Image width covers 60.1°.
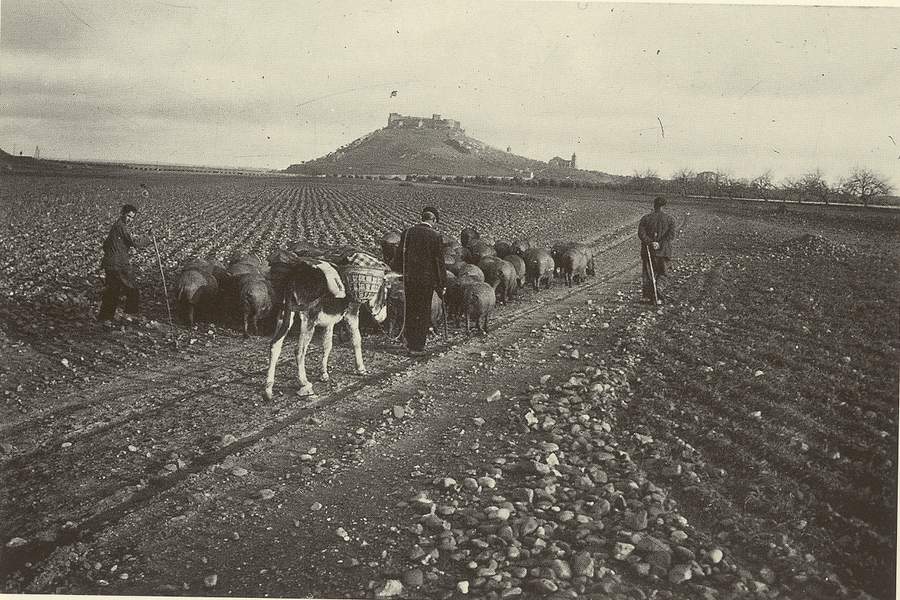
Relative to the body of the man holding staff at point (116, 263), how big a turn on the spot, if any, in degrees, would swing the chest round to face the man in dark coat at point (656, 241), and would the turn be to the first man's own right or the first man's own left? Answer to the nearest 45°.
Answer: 0° — they already face them

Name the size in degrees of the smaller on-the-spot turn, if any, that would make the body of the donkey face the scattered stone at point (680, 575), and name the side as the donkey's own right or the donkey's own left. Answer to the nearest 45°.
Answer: approximately 90° to the donkey's own right

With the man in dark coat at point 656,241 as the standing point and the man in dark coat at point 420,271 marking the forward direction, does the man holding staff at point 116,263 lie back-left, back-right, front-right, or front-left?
front-right

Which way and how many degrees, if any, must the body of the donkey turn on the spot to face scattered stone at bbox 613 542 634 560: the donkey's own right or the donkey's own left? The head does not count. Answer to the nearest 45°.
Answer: approximately 90° to the donkey's own right

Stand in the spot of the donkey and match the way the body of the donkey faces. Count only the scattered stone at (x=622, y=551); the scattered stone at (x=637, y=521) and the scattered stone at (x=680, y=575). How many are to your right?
3

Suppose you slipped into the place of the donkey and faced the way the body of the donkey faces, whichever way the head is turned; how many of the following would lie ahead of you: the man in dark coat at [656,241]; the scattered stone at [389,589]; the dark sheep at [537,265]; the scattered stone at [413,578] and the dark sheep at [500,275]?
3

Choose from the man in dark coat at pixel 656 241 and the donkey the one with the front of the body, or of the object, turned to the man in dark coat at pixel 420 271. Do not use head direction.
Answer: the donkey

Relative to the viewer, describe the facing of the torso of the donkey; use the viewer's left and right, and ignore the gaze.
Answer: facing away from the viewer and to the right of the viewer
